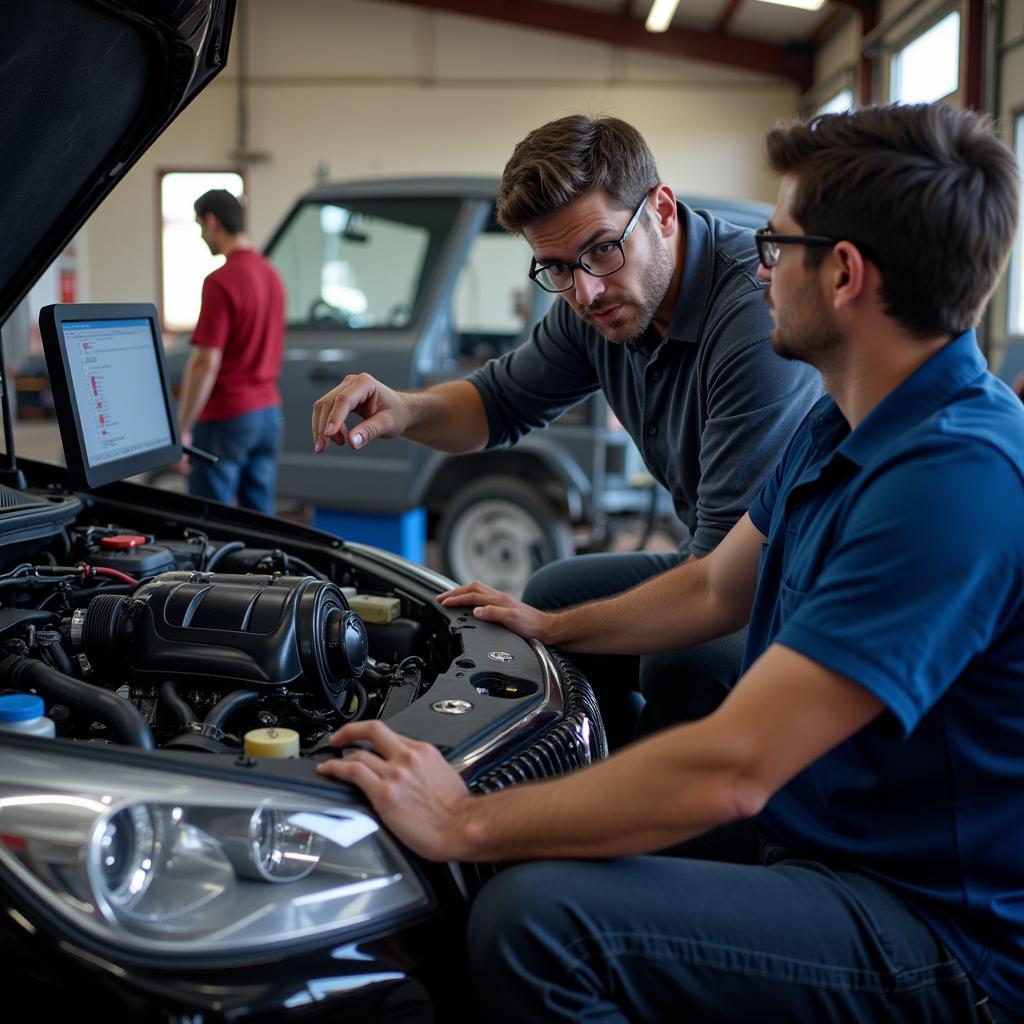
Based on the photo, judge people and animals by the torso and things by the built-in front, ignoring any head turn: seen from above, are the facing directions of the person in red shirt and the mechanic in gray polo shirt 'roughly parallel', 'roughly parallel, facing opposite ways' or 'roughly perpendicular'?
roughly perpendicular

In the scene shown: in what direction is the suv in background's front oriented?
to the viewer's left

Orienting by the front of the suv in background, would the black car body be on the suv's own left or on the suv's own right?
on the suv's own left

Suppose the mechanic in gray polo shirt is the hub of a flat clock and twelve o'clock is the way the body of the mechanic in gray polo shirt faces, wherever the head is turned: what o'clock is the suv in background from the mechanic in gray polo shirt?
The suv in background is roughly at 4 o'clock from the mechanic in gray polo shirt.

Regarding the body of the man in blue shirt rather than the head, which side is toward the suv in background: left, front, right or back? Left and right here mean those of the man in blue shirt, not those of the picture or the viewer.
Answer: right

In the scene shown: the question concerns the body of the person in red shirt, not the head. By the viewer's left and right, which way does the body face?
facing away from the viewer and to the left of the viewer

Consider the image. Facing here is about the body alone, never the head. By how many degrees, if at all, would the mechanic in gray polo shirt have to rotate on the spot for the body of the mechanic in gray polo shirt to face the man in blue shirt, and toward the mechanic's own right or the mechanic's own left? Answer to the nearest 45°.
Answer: approximately 45° to the mechanic's own left

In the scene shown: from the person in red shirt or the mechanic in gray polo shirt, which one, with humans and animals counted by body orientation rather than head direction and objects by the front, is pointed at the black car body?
the mechanic in gray polo shirt

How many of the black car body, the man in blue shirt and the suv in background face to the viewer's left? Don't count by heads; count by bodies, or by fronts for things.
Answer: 2

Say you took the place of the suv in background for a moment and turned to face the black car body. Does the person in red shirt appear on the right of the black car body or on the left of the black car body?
right

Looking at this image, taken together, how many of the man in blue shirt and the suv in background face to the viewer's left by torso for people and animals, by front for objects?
2

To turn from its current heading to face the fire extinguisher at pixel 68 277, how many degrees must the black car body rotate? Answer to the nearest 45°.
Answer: approximately 135° to its left

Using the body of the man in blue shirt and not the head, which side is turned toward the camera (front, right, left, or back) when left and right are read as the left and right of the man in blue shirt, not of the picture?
left

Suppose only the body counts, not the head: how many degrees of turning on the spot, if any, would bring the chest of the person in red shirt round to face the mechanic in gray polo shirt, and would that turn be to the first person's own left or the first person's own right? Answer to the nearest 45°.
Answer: approximately 135° to the first person's own left
